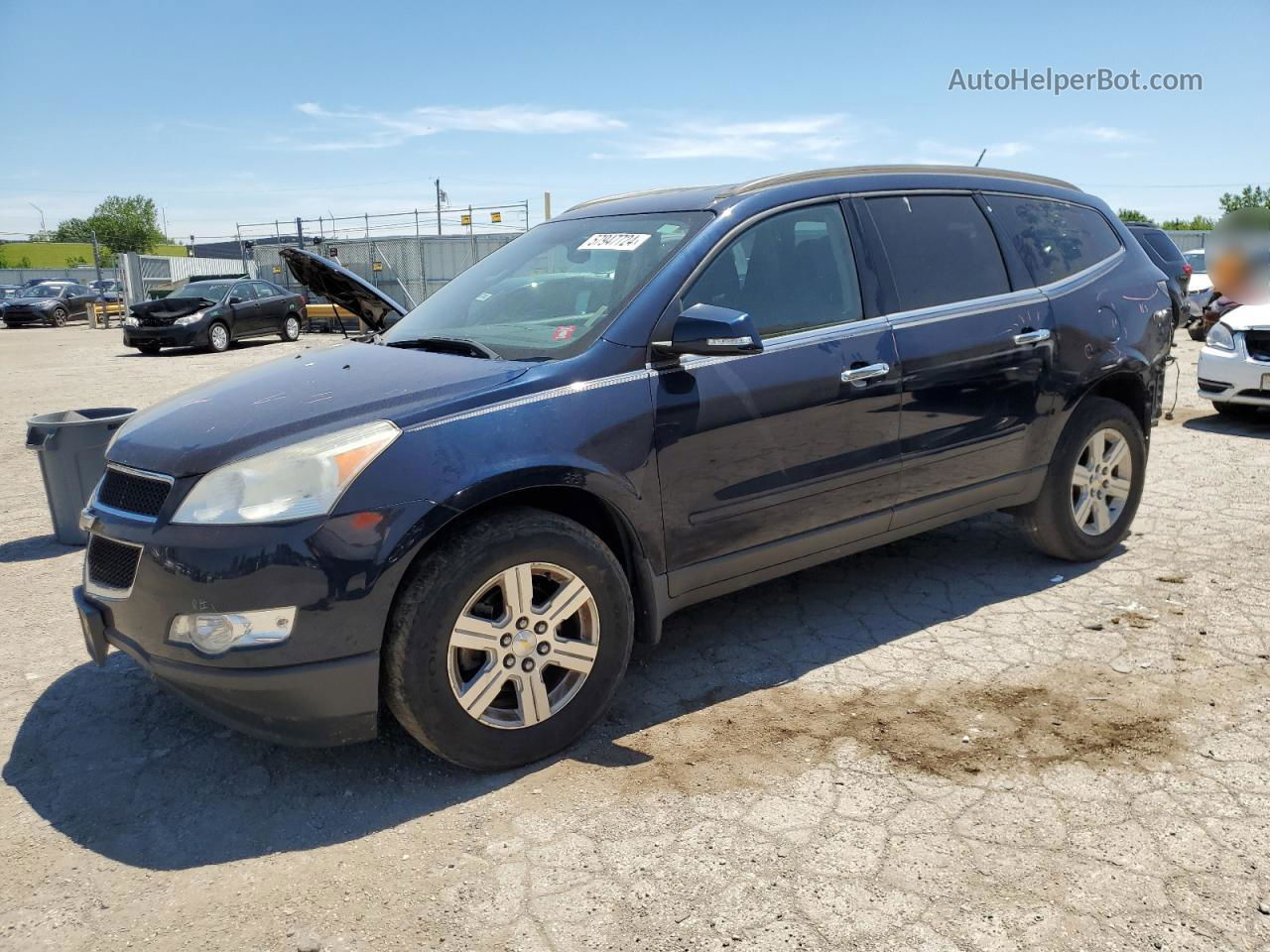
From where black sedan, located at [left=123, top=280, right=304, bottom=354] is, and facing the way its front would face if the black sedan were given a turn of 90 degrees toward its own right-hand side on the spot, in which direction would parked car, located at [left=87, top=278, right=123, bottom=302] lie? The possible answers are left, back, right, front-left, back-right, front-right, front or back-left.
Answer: front-right

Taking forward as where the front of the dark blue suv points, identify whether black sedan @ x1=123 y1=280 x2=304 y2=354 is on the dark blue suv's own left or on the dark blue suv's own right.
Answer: on the dark blue suv's own right

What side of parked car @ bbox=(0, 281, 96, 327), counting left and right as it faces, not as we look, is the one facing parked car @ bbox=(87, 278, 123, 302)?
back

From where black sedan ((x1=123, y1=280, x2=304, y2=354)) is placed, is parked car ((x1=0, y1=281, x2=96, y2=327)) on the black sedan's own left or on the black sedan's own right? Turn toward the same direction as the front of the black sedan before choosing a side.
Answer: on the black sedan's own right

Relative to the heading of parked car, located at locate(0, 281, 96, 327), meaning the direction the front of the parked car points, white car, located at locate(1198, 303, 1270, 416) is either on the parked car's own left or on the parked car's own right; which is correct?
on the parked car's own left

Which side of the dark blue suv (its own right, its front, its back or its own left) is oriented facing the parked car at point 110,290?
right

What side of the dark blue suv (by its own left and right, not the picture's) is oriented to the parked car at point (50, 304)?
right

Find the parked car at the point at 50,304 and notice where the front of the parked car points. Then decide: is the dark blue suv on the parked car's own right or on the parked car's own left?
on the parked car's own left

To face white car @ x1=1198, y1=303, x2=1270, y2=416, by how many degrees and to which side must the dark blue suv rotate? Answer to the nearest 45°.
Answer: approximately 180°
